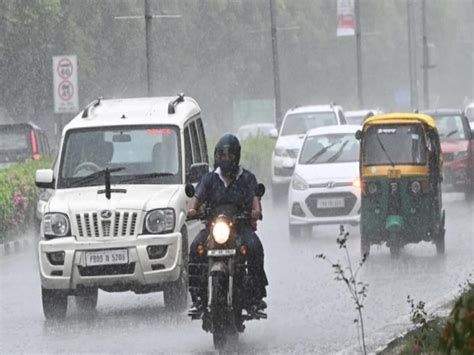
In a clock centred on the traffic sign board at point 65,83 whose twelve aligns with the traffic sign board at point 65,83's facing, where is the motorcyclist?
The motorcyclist is roughly at 12 o'clock from the traffic sign board.

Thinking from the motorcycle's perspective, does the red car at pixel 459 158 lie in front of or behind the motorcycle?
behind

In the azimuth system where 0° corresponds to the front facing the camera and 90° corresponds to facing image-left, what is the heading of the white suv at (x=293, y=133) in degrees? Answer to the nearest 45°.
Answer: approximately 0°

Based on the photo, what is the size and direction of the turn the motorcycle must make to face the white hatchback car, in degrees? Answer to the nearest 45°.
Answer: approximately 180°

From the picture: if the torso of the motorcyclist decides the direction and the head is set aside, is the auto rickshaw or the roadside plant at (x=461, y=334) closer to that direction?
the roadside plant

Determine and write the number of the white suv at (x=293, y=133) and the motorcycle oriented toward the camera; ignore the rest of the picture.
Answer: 2

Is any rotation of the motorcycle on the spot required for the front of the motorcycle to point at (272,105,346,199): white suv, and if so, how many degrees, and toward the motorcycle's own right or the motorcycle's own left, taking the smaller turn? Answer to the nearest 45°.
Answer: approximately 180°

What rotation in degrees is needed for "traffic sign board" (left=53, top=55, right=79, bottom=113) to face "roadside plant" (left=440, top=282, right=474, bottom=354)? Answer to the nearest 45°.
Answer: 0° — it already faces it
